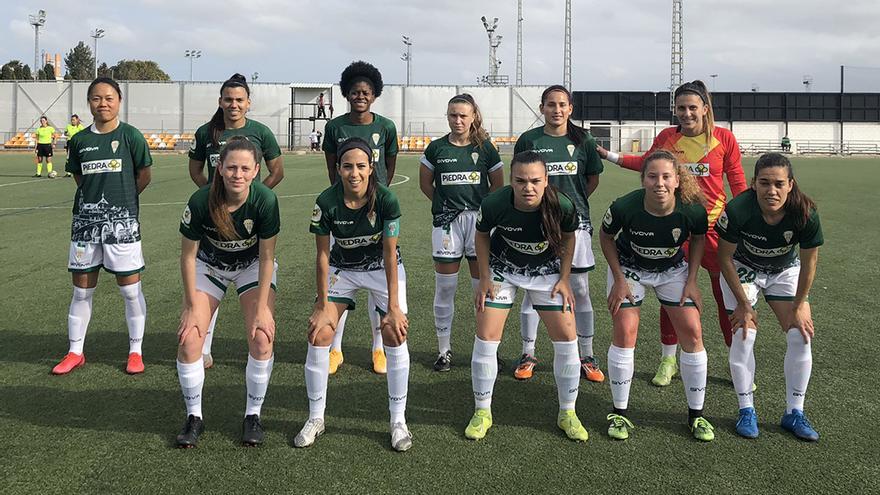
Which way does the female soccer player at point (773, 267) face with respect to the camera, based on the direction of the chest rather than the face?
toward the camera

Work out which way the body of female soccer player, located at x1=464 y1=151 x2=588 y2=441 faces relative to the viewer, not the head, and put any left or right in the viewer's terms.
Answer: facing the viewer

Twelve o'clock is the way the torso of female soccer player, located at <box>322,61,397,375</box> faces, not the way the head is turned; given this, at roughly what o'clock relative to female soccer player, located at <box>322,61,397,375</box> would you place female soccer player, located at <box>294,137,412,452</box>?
female soccer player, located at <box>294,137,412,452</box> is roughly at 12 o'clock from female soccer player, located at <box>322,61,397,375</box>.

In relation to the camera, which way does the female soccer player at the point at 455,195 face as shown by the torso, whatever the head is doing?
toward the camera

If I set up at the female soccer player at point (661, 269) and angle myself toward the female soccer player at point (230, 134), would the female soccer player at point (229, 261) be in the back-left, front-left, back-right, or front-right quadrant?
front-left

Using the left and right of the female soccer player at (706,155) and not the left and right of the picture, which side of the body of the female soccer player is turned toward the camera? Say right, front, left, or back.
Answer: front

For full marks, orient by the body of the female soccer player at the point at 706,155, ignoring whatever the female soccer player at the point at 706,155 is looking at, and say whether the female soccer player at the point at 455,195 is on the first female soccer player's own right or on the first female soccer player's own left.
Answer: on the first female soccer player's own right
